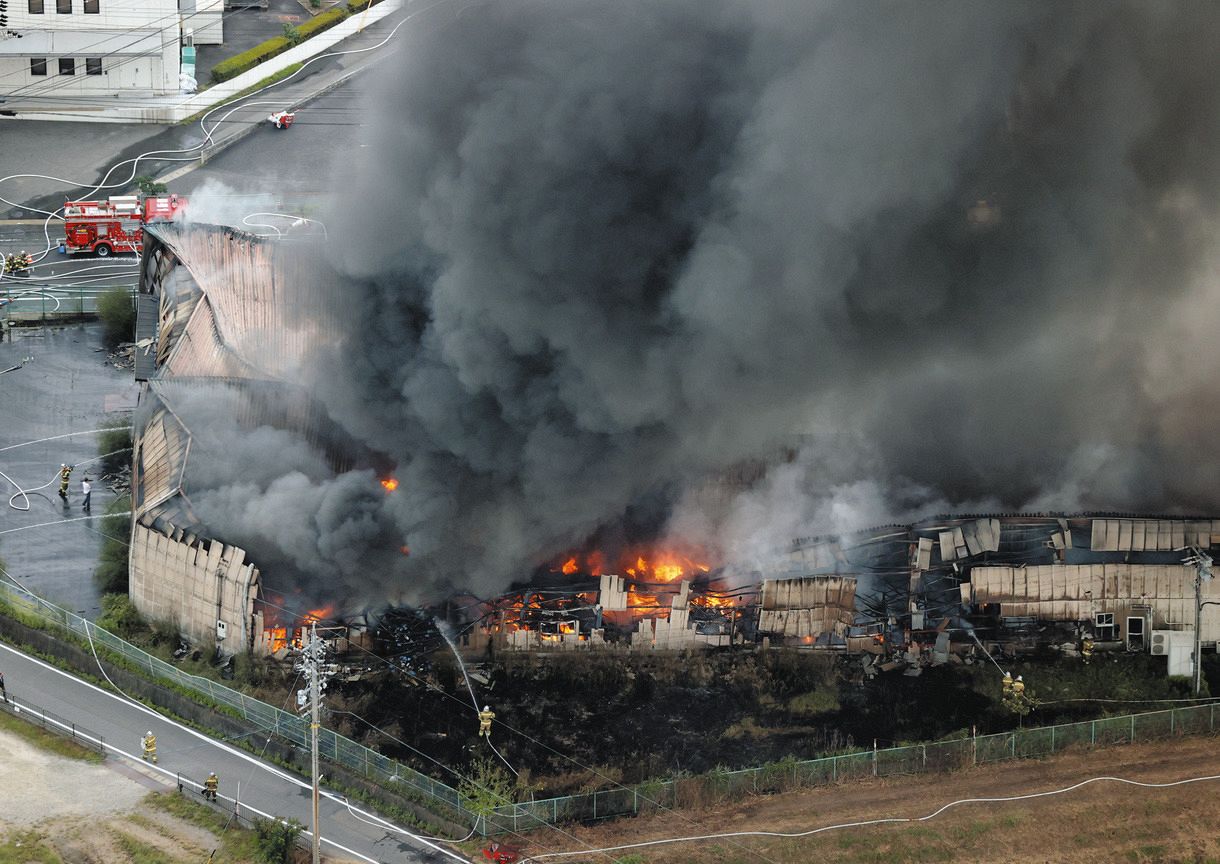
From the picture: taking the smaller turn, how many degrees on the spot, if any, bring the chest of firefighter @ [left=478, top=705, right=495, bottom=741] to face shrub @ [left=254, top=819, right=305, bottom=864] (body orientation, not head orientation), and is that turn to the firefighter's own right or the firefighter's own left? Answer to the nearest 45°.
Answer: approximately 135° to the firefighter's own left

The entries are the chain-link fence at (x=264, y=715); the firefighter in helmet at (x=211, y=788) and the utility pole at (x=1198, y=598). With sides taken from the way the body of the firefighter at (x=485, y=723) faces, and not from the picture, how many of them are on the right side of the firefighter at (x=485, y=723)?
1

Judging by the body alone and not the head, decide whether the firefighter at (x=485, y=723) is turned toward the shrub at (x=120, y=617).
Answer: no

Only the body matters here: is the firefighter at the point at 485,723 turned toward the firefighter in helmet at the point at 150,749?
no

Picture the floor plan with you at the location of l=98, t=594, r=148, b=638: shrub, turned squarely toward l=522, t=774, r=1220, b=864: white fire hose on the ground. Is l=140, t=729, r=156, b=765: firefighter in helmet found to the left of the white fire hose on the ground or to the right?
right

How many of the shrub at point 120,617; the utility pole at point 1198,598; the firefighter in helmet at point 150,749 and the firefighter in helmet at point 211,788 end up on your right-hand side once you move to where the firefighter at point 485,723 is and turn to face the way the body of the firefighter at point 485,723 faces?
1

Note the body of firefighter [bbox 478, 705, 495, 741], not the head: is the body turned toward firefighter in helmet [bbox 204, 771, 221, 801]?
no

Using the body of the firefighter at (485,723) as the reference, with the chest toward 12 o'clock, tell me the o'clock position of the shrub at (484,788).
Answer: The shrub is roughly at 6 o'clock from the firefighter.

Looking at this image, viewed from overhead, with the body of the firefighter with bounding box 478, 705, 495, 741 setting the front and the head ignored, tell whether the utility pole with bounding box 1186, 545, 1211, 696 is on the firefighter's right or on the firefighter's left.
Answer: on the firefighter's right

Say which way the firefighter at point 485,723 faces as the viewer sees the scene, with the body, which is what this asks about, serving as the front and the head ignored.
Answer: away from the camera
